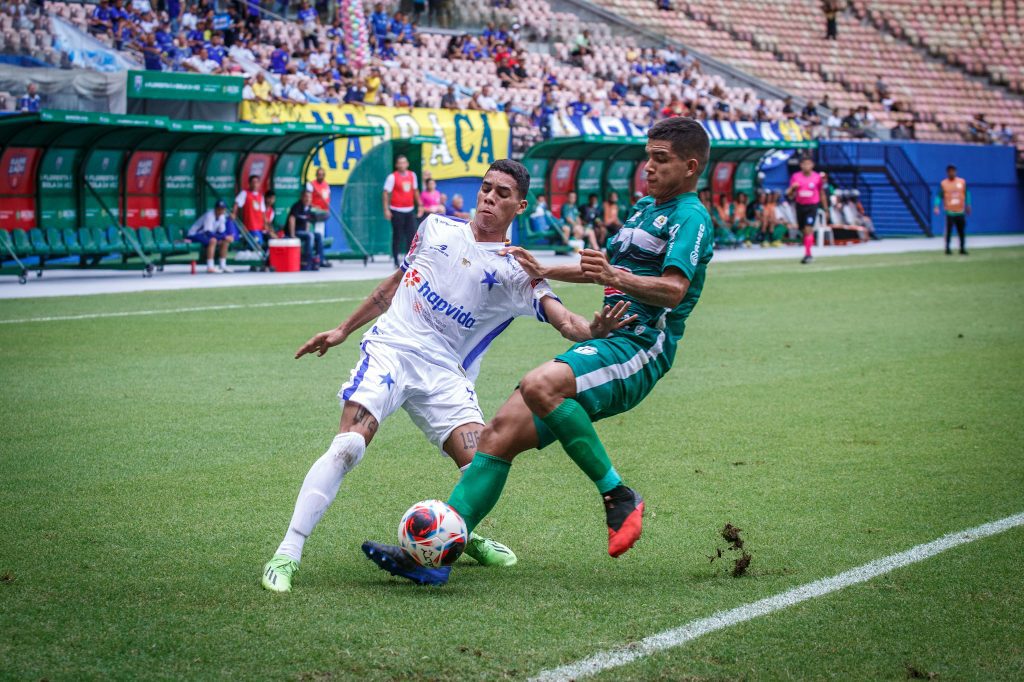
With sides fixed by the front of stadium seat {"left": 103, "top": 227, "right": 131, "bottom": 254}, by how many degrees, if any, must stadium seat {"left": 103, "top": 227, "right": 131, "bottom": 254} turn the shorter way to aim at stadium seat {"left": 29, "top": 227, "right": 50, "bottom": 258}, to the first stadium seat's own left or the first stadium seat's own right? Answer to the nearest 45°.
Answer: approximately 90° to the first stadium seat's own right

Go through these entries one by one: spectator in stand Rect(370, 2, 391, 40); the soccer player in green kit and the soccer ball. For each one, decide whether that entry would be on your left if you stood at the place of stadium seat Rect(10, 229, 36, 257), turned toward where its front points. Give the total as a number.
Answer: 1

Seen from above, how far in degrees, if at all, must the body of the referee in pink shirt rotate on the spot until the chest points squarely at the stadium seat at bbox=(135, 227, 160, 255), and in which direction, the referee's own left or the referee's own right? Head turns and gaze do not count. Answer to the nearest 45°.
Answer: approximately 45° to the referee's own right

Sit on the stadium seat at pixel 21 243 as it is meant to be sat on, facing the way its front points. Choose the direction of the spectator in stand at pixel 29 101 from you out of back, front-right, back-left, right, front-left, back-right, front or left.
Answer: back-left

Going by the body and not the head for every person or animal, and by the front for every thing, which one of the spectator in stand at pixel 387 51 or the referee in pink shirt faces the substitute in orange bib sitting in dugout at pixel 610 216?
the spectator in stand at pixel 387 51

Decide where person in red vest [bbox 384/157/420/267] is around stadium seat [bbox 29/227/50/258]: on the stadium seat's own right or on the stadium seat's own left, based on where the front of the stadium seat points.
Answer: on the stadium seat's own left

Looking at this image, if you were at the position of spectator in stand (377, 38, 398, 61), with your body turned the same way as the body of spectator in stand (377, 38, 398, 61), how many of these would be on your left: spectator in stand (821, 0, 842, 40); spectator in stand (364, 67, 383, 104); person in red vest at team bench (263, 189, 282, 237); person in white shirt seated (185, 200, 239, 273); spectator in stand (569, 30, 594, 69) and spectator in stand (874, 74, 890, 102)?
3

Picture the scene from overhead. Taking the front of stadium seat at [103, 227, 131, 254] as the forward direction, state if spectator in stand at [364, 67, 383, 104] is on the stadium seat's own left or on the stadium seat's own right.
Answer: on the stadium seat's own left

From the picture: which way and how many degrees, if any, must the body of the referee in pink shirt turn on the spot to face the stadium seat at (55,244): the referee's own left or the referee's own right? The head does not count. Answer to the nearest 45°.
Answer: approximately 45° to the referee's own right

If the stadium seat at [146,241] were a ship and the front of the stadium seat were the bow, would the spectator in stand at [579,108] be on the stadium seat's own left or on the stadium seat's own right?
on the stadium seat's own left
